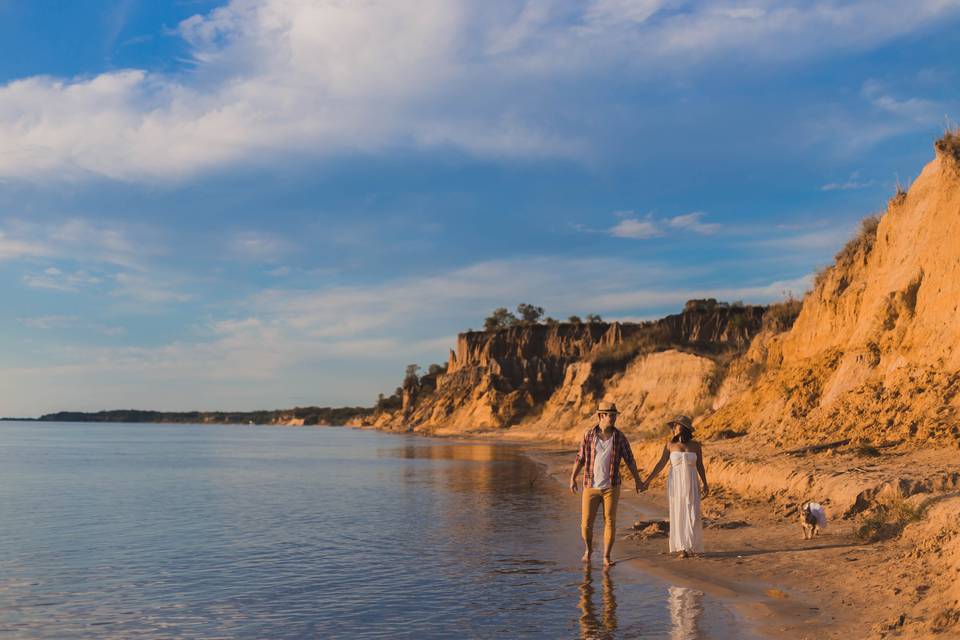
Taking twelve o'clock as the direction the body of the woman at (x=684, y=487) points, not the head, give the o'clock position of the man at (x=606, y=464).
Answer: The man is roughly at 2 o'clock from the woman.

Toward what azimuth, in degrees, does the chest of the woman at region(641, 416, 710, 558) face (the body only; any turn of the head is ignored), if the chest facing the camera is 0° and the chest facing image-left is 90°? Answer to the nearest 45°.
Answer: approximately 0°

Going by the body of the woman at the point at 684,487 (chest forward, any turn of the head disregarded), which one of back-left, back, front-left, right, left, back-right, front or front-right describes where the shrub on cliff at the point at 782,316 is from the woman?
back

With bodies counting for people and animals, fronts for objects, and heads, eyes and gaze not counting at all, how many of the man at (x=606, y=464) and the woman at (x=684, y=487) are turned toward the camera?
2

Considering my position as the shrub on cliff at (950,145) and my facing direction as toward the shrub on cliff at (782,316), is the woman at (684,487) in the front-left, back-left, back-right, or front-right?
back-left

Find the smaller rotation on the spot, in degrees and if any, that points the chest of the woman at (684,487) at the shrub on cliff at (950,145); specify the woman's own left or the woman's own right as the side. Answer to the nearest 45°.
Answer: approximately 135° to the woman's own left

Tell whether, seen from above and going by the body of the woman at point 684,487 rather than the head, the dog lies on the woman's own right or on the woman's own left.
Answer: on the woman's own left

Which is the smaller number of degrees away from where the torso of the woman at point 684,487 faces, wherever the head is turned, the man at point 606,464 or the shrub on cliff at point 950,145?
the man

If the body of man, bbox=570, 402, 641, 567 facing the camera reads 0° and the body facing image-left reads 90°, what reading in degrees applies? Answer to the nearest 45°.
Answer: approximately 0°
